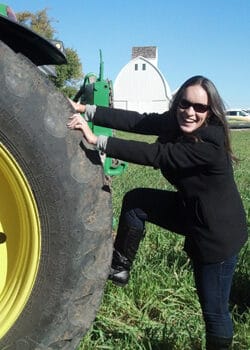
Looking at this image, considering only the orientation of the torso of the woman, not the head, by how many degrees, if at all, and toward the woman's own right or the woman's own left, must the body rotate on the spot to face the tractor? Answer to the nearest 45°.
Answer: approximately 45° to the woman's own left

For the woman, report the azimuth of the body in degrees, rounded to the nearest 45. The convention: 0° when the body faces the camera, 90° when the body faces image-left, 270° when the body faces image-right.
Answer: approximately 90°
